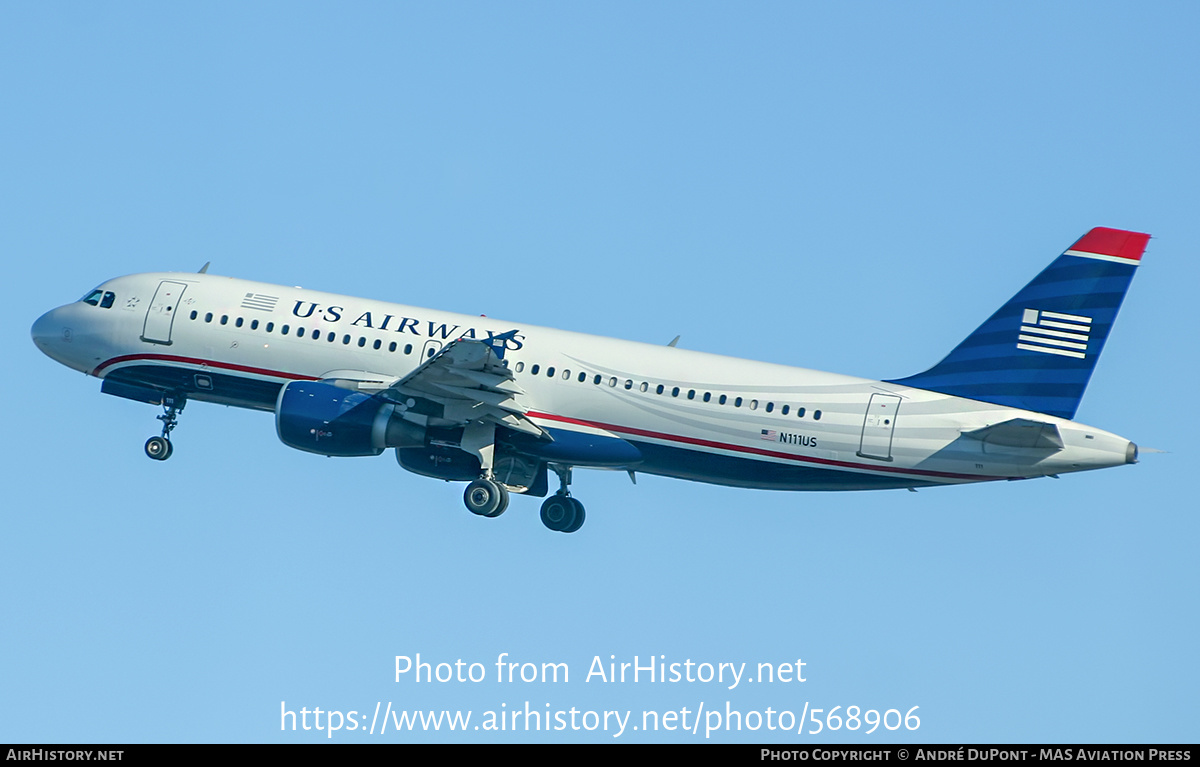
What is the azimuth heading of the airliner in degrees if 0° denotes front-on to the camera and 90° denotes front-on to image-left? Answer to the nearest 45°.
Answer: approximately 90°
